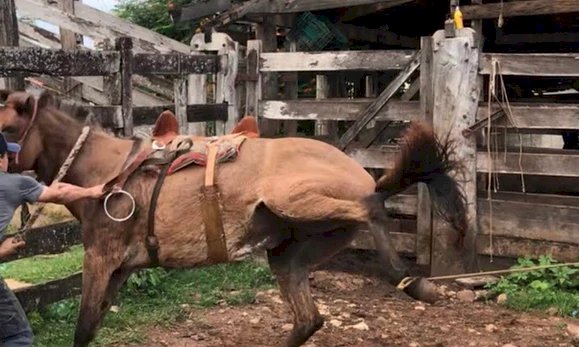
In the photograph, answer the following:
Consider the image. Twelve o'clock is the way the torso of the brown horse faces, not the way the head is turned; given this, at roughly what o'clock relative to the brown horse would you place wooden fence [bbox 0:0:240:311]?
The wooden fence is roughly at 2 o'clock from the brown horse.

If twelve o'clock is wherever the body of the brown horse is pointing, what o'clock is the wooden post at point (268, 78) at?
The wooden post is roughly at 3 o'clock from the brown horse.

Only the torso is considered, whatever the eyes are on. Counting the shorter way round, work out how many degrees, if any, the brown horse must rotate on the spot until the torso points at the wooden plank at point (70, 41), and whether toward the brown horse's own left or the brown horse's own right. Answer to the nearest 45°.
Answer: approximately 90° to the brown horse's own right

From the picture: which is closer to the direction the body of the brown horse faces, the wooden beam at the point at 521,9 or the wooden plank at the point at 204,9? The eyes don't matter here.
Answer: the wooden plank

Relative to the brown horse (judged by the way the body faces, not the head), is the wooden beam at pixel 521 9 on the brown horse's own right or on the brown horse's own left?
on the brown horse's own right

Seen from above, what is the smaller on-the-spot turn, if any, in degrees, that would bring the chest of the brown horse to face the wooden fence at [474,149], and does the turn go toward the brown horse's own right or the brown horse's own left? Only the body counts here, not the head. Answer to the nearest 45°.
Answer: approximately 135° to the brown horse's own right

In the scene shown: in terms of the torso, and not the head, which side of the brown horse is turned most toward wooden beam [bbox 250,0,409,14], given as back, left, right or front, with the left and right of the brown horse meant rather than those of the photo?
right

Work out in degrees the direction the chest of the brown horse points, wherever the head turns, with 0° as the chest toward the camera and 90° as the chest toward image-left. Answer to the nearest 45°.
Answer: approximately 90°

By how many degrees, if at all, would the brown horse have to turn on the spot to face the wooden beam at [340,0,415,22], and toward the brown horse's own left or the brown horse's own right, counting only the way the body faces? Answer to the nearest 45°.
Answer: approximately 90° to the brown horse's own right

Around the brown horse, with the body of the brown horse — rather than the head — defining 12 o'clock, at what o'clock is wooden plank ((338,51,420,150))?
The wooden plank is roughly at 4 o'clock from the brown horse.
